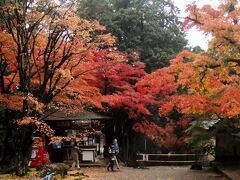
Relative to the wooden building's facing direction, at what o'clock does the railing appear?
The railing is roughly at 8 o'clock from the wooden building.

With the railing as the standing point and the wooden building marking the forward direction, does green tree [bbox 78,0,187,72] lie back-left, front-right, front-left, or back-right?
front-right

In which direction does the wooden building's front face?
toward the camera

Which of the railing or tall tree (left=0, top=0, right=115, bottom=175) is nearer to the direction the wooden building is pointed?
the tall tree

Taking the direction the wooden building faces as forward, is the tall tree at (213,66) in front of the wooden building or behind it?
in front

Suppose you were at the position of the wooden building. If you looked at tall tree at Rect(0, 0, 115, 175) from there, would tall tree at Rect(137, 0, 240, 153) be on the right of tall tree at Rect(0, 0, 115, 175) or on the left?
left

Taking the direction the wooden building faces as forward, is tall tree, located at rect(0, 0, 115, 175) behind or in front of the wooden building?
in front

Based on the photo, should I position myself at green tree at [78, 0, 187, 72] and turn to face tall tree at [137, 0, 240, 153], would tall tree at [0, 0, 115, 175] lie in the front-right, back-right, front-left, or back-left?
front-right
